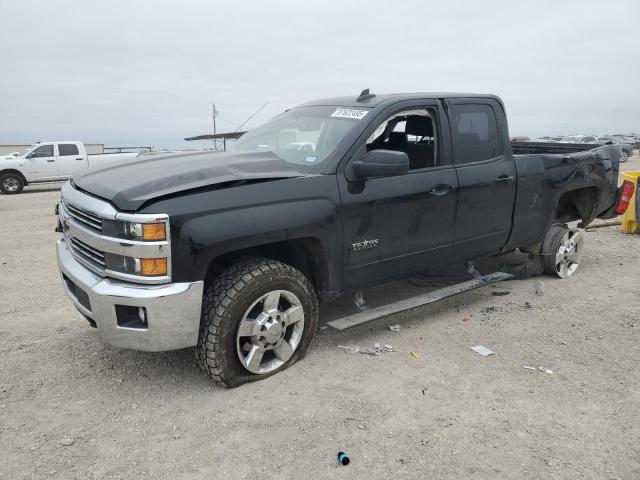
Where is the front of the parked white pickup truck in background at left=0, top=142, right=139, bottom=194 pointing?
to the viewer's left

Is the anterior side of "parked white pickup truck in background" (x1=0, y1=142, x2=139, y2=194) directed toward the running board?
no

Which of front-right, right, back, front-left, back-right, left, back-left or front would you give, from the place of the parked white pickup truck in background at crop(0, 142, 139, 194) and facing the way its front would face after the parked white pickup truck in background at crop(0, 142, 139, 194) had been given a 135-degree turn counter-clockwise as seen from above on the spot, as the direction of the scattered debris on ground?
front-right

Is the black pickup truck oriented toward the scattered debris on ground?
no

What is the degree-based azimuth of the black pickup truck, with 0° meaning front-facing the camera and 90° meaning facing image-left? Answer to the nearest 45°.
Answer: approximately 45°

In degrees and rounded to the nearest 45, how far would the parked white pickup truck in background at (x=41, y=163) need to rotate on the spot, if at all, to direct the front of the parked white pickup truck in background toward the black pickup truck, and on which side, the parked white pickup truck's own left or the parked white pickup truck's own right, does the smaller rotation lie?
approximately 90° to the parked white pickup truck's own left

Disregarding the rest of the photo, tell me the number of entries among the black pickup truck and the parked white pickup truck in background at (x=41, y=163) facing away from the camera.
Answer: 0

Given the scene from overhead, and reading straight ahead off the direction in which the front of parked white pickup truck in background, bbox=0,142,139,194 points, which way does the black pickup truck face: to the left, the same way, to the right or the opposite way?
the same way

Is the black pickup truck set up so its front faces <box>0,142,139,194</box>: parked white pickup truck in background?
no
